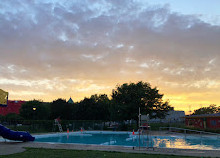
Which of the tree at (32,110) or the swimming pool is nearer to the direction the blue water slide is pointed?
the swimming pool

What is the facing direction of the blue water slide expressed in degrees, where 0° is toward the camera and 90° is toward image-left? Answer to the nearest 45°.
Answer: approximately 270°

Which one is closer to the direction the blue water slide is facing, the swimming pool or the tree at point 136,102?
the swimming pool

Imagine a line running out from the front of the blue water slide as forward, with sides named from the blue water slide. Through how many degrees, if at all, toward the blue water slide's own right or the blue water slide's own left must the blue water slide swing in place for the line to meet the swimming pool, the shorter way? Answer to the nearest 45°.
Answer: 0° — it already faces it

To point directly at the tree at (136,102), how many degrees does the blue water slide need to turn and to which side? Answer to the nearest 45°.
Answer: approximately 45° to its left

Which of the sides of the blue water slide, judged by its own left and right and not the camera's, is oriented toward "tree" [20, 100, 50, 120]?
left
